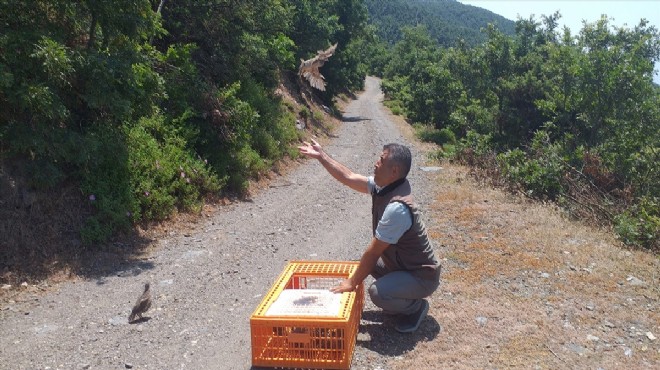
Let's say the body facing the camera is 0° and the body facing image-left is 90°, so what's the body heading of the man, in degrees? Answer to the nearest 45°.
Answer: approximately 90°

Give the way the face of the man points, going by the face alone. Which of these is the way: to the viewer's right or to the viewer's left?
to the viewer's left

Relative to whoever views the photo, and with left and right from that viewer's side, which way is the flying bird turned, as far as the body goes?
facing to the left of the viewer

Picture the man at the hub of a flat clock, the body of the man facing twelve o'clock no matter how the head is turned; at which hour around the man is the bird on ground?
The bird on ground is roughly at 12 o'clock from the man.

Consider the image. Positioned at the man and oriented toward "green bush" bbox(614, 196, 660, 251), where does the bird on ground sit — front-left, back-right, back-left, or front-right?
back-left

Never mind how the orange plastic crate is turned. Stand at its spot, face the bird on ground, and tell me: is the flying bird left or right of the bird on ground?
right

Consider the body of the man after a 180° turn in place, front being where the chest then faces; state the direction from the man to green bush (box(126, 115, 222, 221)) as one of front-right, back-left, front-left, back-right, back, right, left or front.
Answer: back-left

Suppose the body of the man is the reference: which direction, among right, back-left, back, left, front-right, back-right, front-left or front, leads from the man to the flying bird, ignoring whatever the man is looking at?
right
